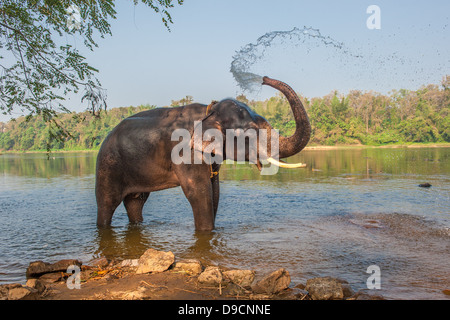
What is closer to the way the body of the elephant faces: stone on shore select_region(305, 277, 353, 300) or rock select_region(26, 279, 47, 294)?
the stone on shore

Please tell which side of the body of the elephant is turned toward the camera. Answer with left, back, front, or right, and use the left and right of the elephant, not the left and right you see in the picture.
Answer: right

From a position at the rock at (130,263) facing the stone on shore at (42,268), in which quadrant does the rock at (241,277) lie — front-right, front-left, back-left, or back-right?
back-left

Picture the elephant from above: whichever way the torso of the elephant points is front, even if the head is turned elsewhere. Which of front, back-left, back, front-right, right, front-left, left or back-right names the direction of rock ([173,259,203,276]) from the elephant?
right

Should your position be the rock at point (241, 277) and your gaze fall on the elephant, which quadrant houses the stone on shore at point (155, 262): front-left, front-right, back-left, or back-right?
front-left

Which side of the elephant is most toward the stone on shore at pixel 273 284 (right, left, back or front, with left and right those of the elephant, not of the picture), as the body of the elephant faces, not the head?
right

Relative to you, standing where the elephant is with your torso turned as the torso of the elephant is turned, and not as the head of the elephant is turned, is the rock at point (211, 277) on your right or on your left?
on your right

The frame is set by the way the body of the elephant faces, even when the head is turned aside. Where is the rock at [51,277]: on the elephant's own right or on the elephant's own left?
on the elephant's own right

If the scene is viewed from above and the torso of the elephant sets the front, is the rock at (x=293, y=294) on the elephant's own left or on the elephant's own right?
on the elephant's own right

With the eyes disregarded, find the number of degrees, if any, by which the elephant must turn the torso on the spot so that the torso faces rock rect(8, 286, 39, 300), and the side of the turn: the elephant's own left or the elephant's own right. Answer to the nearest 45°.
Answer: approximately 90° to the elephant's own right

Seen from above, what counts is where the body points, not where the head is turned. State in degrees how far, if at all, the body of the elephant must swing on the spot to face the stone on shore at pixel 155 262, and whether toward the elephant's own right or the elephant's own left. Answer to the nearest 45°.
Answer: approximately 90° to the elephant's own right

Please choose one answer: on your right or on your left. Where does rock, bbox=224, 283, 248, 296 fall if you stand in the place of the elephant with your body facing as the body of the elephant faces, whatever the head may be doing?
on your right
